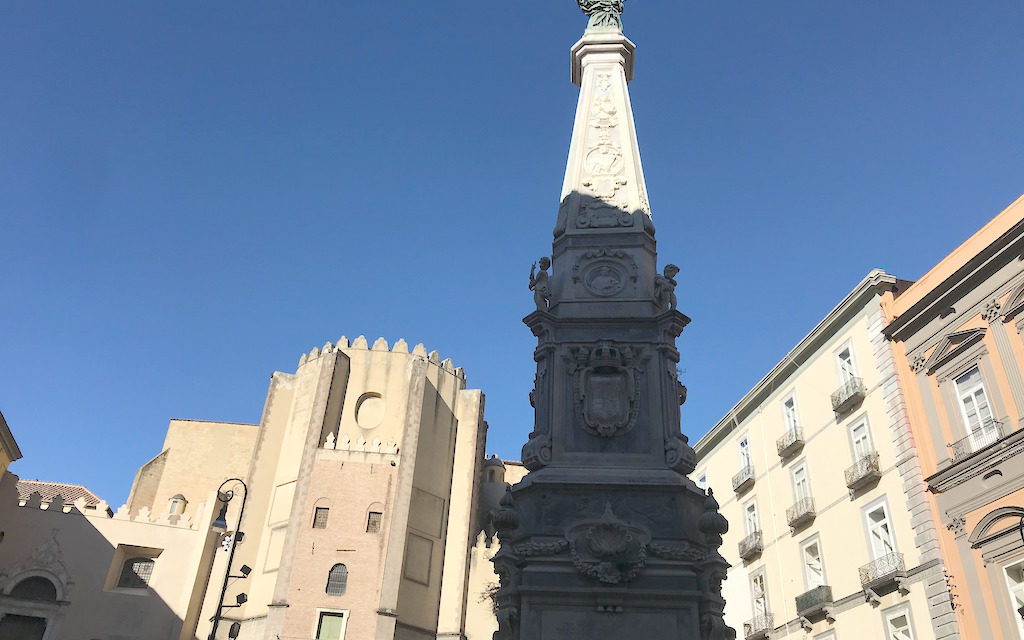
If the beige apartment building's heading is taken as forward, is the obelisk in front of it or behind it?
in front
